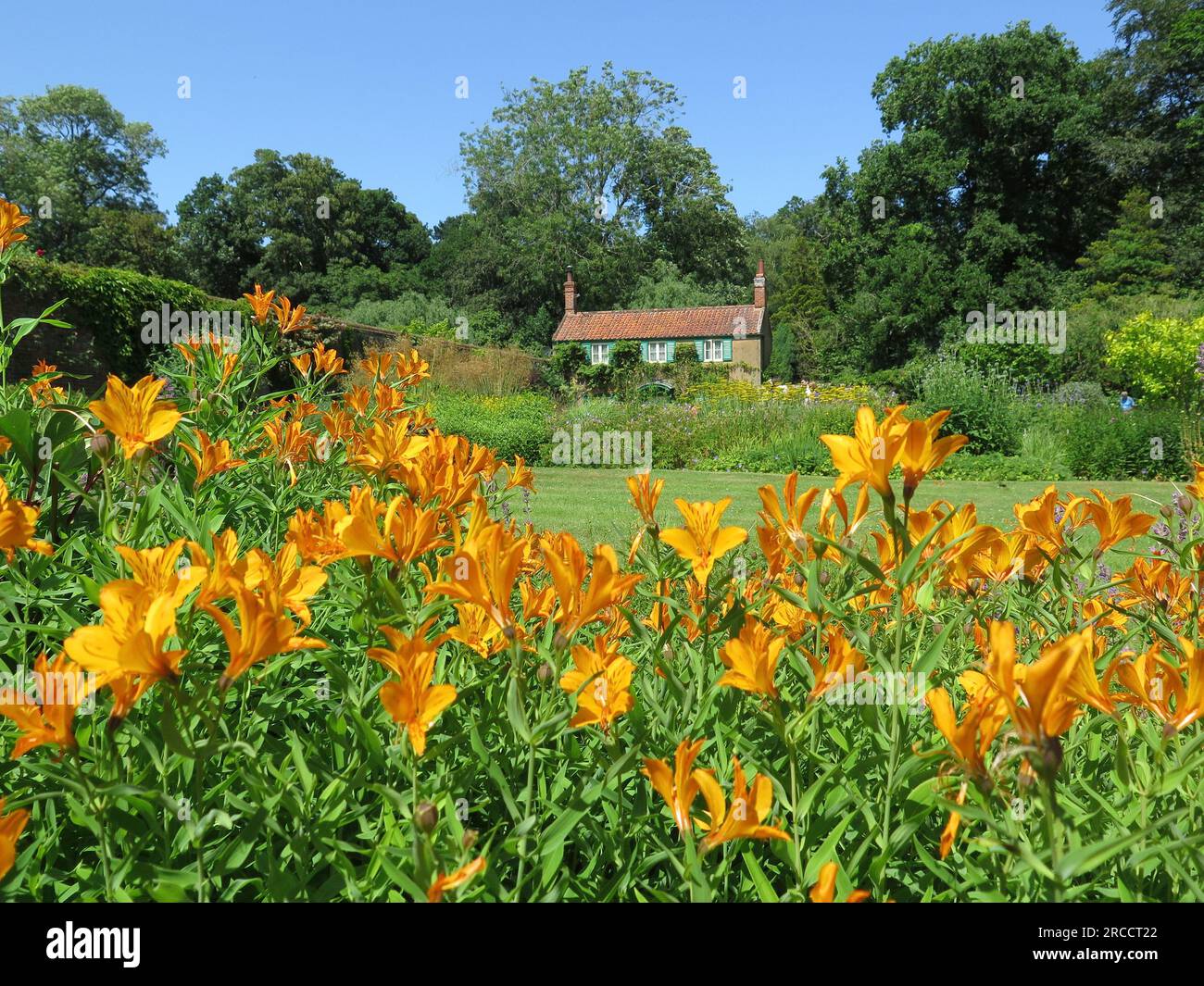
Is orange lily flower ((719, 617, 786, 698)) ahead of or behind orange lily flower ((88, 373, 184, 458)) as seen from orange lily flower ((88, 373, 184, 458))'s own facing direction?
ahead

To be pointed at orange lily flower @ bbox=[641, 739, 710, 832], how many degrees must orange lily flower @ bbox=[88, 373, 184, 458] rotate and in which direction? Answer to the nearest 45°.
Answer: approximately 45° to its left

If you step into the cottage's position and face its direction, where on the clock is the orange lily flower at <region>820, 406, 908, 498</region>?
The orange lily flower is roughly at 12 o'clock from the cottage.

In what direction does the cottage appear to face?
toward the camera

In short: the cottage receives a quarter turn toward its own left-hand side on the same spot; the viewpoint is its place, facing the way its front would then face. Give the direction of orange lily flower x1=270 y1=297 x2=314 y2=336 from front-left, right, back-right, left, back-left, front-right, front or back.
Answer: right

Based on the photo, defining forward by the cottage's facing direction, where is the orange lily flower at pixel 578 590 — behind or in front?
in front

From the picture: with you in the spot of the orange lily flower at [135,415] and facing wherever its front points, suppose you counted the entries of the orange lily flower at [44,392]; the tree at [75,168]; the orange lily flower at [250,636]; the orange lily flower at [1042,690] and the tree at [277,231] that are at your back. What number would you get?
3

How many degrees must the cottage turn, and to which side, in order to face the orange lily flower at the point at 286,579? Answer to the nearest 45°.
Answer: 0° — it already faces it

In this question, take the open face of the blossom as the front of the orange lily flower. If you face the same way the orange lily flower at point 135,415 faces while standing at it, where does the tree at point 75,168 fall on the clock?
The tree is roughly at 6 o'clock from the orange lily flower.

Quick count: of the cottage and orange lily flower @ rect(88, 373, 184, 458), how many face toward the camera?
2

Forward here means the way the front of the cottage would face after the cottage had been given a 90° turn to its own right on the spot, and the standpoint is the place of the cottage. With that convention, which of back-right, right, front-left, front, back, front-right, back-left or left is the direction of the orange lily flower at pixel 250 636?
left

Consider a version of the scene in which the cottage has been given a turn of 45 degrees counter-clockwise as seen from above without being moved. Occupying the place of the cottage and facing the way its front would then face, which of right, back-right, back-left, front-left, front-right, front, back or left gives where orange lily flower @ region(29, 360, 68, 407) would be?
front-right

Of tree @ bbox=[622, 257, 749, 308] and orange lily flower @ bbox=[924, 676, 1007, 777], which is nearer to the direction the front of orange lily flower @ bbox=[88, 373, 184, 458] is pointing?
the orange lily flower

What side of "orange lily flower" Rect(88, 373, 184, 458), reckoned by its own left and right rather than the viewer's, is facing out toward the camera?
front
